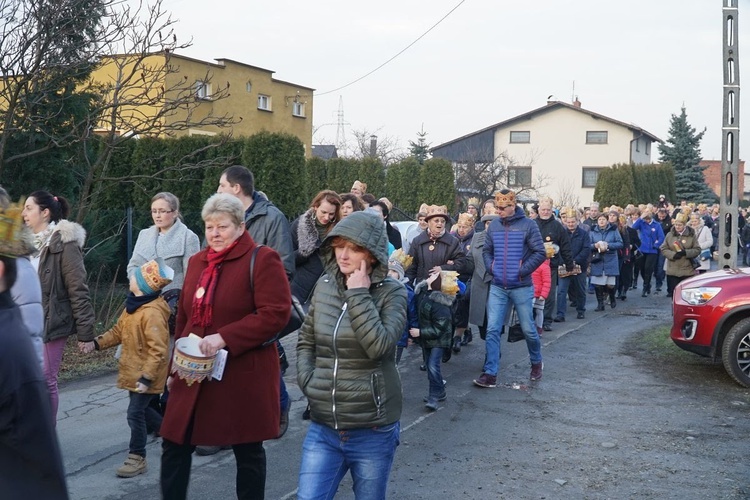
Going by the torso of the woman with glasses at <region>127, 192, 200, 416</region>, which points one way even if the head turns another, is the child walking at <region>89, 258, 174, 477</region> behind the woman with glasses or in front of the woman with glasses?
in front

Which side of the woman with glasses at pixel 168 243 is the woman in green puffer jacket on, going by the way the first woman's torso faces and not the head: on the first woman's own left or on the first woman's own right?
on the first woman's own left

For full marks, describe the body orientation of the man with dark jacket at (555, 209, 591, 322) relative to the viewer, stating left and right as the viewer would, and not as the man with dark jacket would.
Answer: facing the viewer and to the left of the viewer

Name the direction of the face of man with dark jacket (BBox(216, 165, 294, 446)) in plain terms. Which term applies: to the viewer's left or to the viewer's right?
to the viewer's left
